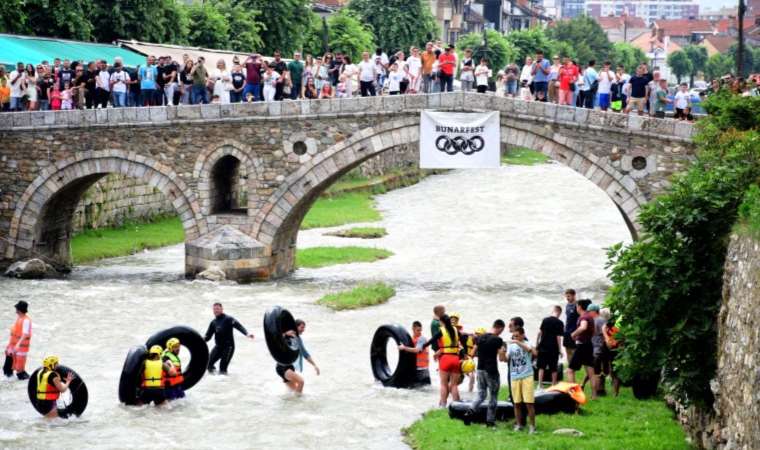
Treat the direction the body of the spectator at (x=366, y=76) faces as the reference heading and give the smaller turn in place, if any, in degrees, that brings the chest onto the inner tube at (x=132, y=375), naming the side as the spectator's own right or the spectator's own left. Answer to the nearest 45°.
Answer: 0° — they already face it

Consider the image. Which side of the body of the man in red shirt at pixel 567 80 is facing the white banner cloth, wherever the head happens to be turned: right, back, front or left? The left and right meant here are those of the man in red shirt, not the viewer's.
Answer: right

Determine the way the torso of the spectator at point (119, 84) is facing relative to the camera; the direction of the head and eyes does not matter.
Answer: toward the camera

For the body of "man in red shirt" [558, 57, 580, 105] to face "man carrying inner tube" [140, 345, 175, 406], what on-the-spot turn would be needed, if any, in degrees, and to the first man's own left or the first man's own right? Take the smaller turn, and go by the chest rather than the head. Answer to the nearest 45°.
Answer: approximately 45° to the first man's own right

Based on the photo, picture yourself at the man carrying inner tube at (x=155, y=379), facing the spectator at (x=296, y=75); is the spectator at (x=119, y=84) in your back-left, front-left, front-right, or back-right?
front-left

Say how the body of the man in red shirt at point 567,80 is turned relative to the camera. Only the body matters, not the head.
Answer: toward the camera

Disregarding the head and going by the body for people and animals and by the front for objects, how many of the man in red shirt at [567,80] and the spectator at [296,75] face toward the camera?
2

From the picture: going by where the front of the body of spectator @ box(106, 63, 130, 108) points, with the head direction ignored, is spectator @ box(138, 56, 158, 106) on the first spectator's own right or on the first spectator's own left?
on the first spectator's own left

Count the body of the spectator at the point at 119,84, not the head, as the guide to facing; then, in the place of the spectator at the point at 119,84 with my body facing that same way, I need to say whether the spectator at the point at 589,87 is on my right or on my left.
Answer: on my left

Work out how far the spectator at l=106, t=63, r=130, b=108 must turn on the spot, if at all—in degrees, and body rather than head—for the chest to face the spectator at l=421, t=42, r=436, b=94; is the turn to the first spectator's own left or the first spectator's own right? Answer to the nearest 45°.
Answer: approximately 90° to the first spectator's own left

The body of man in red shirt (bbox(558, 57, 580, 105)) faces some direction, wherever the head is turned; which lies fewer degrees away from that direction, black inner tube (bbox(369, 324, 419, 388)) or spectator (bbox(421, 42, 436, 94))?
the black inner tube

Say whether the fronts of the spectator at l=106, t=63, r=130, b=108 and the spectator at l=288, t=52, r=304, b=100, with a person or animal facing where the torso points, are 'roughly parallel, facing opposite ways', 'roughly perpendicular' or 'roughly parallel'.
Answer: roughly parallel
